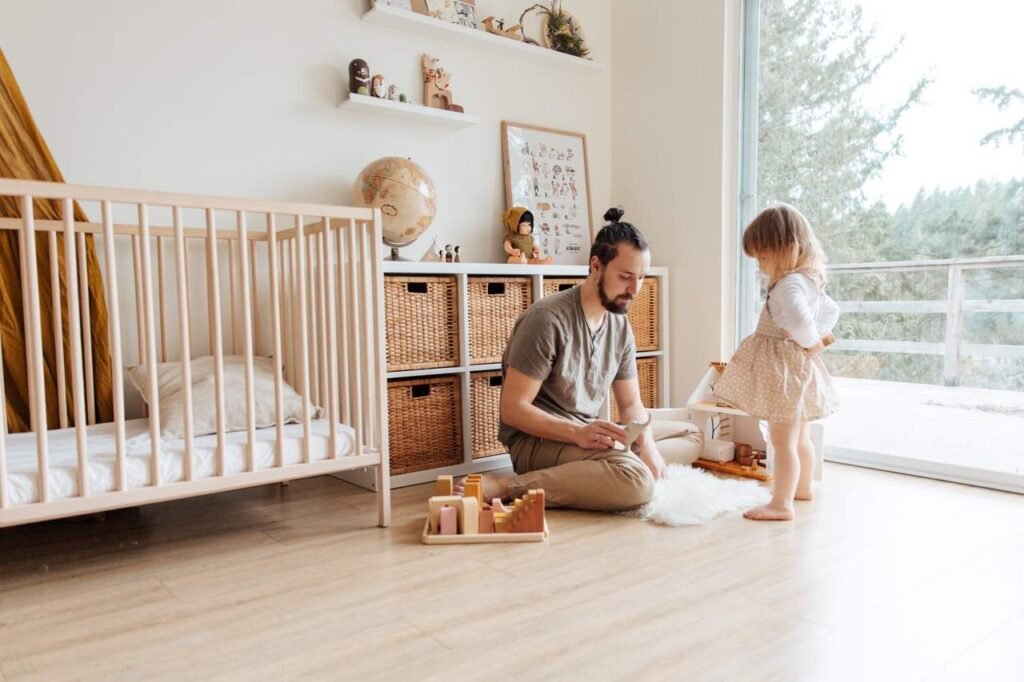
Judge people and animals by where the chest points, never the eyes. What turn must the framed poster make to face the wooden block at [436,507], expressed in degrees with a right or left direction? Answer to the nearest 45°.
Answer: approximately 45° to its right

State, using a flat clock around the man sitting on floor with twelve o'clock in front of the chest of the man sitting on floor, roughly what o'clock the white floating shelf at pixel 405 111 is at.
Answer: The white floating shelf is roughly at 6 o'clock from the man sitting on floor.

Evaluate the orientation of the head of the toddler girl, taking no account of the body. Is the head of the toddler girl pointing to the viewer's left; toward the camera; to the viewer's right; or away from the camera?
to the viewer's left

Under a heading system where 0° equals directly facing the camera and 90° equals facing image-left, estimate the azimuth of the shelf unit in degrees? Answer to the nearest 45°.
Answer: approximately 315°

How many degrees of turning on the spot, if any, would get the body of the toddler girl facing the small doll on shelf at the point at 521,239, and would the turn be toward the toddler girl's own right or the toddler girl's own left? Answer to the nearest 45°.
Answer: approximately 45° to the toddler girl's own right

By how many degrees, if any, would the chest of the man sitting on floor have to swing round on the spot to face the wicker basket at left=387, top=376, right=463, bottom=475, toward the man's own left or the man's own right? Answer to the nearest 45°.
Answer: approximately 180°

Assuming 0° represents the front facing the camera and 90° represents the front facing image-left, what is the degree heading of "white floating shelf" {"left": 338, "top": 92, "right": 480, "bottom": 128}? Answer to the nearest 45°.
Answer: approximately 315°

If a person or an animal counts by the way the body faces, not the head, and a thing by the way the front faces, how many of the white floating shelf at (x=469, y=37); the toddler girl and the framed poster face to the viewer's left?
1

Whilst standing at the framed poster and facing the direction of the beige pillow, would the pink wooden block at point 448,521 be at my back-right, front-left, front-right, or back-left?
front-left

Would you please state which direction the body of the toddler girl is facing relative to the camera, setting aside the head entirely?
to the viewer's left

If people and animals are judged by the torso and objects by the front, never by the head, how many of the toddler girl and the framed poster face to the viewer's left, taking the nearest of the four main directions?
1
